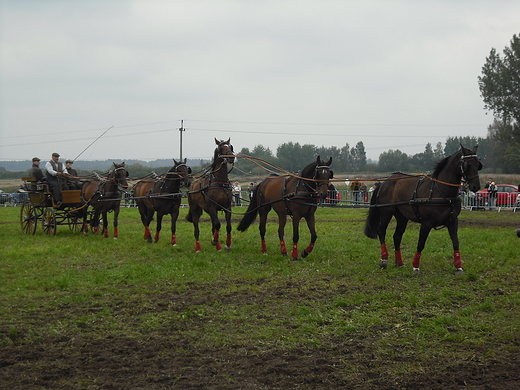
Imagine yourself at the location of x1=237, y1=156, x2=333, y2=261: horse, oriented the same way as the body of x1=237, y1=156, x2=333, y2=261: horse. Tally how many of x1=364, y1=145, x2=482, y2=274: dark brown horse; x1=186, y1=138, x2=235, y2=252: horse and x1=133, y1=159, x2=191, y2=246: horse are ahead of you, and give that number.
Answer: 1

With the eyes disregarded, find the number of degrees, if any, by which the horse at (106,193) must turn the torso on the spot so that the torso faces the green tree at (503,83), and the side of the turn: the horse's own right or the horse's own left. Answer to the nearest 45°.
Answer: approximately 90° to the horse's own left

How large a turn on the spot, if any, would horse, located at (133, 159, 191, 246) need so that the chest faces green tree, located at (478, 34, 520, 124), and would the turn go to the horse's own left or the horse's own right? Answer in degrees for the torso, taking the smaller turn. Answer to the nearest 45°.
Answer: approximately 90° to the horse's own left

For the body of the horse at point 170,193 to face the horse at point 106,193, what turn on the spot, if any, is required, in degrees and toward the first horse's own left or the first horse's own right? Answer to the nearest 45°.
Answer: approximately 180°

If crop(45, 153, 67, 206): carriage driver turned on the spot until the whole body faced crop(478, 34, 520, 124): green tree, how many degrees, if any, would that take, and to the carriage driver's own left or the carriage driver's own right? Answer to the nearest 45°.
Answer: approximately 90° to the carriage driver's own left

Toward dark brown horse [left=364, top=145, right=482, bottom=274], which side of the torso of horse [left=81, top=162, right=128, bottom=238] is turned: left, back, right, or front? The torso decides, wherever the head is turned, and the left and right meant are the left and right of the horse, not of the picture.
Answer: front

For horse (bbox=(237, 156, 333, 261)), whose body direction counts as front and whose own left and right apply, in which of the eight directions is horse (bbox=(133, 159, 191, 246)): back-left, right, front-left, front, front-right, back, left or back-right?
back

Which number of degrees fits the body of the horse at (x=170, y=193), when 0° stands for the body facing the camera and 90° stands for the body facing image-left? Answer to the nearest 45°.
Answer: approximately 315°

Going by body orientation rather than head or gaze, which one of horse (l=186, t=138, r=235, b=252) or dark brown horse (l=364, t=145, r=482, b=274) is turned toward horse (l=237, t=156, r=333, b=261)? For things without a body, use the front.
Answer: horse (l=186, t=138, r=235, b=252)

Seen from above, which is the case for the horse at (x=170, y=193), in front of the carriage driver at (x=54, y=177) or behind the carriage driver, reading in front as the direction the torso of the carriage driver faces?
in front

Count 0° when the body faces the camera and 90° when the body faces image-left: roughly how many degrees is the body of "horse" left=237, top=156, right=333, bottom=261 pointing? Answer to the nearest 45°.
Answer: approximately 315°

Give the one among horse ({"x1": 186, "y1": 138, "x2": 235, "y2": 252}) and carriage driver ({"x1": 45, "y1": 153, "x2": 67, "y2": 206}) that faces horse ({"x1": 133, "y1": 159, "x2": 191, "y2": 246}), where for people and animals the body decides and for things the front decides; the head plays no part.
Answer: the carriage driver

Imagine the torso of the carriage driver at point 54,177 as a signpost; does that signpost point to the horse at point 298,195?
yes
